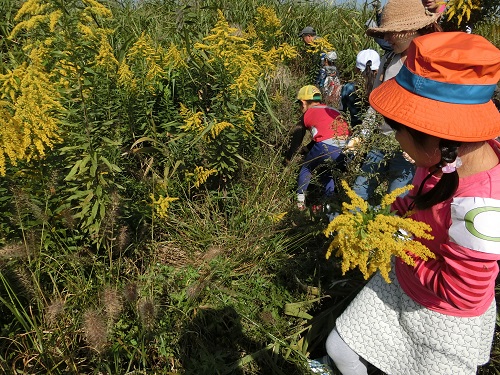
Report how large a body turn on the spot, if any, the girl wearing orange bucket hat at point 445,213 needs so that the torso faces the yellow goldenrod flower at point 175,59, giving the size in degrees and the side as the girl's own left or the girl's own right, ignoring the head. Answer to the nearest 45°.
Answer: approximately 45° to the girl's own right

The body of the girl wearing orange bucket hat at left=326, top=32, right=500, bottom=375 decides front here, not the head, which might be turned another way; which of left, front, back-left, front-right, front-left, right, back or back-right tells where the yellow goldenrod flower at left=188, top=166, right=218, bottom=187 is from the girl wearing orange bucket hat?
front-right

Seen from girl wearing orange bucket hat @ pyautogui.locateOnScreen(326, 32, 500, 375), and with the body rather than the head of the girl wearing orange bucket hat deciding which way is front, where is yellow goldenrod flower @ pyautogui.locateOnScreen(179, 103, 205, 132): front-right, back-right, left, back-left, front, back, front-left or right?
front-right

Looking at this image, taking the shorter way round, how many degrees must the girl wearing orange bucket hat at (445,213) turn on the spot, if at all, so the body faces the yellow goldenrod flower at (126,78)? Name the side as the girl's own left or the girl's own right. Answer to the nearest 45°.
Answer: approximately 45° to the girl's own right

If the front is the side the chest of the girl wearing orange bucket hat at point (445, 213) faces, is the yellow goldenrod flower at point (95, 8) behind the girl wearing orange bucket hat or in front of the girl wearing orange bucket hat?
in front

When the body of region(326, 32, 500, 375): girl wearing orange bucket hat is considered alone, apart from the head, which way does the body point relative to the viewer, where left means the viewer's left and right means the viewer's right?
facing to the left of the viewer

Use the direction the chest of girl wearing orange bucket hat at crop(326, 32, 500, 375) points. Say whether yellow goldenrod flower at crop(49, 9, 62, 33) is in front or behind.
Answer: in front

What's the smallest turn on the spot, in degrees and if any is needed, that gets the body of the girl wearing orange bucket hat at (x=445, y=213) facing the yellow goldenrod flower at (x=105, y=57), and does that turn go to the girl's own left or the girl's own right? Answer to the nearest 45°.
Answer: approximately 45° to the girl's own right
